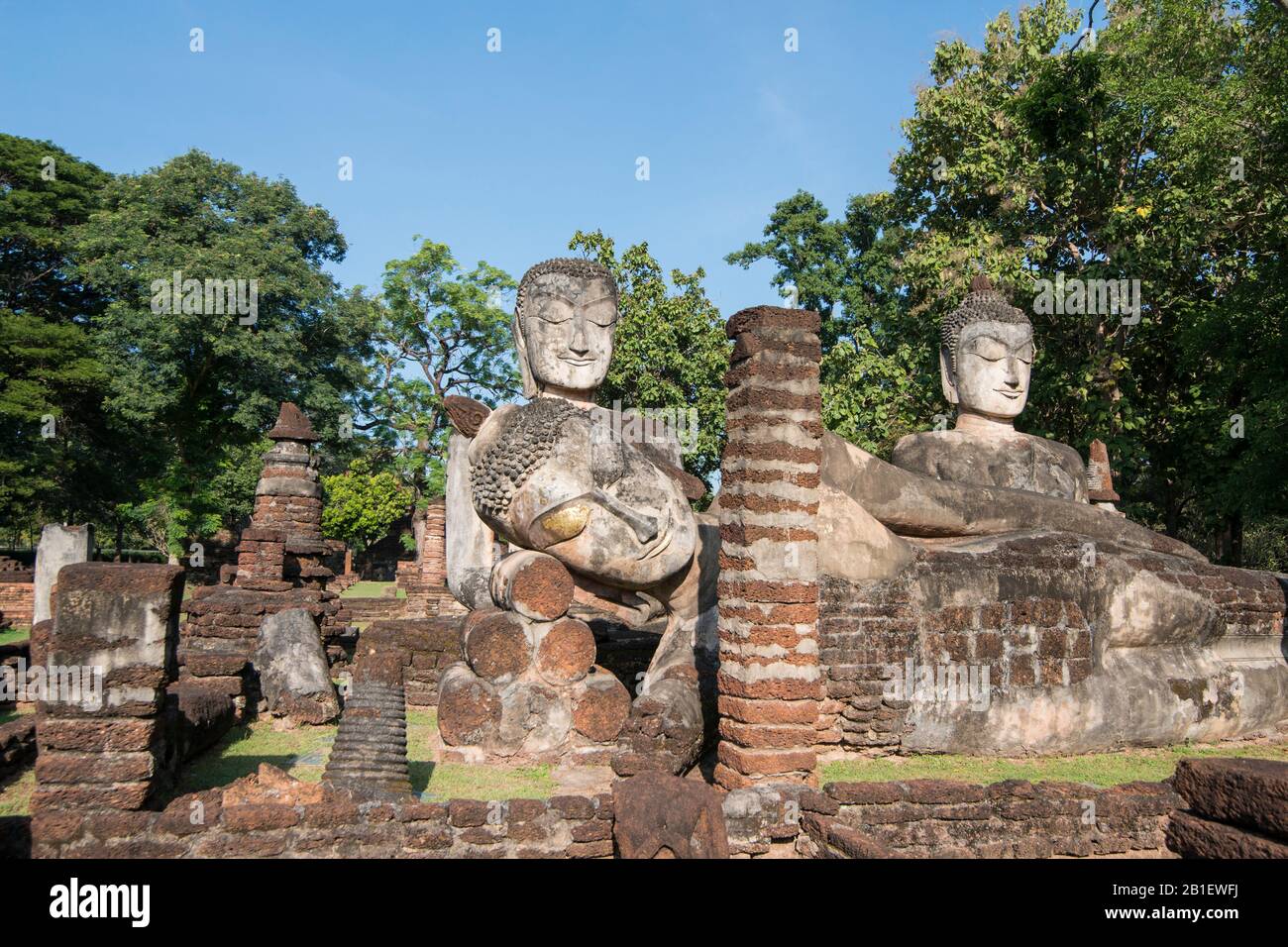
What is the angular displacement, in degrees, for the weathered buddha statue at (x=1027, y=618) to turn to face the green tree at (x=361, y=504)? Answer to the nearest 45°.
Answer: approximately 180°

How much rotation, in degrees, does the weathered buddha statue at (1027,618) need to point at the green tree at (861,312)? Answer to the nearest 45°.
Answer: approximately 135° to its left

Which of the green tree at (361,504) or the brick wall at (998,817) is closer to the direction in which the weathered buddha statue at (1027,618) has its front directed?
the brick wall

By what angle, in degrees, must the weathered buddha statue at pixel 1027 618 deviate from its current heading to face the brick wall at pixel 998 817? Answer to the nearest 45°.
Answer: approximately 45° to its right

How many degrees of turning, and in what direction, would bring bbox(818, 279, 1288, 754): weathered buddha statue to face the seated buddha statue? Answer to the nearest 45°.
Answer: approximately 90° to its right

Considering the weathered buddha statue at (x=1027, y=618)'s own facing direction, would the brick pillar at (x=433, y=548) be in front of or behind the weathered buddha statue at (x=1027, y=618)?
behind

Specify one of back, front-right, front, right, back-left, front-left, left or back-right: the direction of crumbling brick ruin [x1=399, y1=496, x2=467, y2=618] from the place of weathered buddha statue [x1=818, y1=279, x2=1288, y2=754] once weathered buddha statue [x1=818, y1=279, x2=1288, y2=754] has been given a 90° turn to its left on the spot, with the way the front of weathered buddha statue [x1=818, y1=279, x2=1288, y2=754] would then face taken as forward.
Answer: left

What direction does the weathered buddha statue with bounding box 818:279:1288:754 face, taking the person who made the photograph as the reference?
facing the viewer and to the right of the viewer

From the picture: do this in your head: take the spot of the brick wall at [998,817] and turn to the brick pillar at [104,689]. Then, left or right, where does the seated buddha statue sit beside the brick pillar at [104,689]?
right

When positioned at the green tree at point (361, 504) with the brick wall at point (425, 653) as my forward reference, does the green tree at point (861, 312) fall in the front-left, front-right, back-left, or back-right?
front-left
